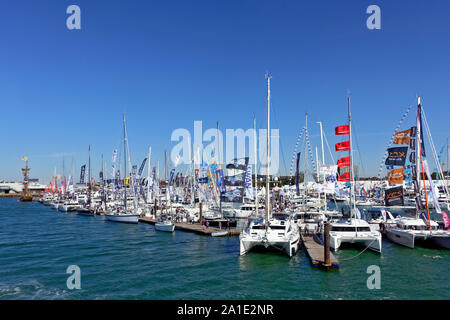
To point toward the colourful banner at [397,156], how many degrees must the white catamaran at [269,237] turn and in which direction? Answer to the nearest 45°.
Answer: approximately 135° to its left

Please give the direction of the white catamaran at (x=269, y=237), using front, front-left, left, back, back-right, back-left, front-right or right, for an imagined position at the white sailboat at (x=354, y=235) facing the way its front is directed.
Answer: front-right

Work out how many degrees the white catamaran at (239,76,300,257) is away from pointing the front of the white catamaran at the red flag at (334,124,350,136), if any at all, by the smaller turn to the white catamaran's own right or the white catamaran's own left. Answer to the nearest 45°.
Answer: approximately 135° to the white catamaran's own left

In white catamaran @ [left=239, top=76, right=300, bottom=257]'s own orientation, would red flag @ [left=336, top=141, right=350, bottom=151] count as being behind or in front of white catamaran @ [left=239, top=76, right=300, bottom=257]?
behind

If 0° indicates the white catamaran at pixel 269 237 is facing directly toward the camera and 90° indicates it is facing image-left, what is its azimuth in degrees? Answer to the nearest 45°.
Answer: approximately 0°

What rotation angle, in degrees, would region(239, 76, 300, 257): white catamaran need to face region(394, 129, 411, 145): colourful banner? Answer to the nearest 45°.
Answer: approximately 135° to its left

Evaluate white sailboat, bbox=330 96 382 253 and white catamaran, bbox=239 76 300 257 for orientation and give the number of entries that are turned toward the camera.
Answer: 2
